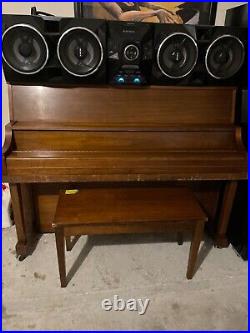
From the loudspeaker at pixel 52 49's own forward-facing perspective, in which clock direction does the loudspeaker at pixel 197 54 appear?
the loudspeaker at pixel 197 54 is roughly at 9 o'clock from the loudspeaker at pixel 52 49.

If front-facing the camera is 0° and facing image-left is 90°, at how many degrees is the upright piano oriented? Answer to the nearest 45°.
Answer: approximately 0°

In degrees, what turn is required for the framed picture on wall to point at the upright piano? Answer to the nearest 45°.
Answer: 0° — it already faces it

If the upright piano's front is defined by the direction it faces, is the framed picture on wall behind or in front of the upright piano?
behind

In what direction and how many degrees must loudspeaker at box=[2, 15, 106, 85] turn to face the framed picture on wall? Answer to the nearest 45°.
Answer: approximately 135° to its left

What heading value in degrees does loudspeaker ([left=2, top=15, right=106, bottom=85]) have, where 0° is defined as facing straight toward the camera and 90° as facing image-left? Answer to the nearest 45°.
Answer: approximately 0°
